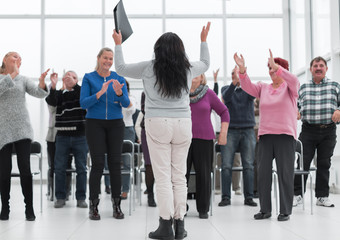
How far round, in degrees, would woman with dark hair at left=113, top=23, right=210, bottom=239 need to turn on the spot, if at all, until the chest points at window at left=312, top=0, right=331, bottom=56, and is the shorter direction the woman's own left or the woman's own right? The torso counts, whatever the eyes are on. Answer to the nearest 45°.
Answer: approximately 45° to the woman's own right

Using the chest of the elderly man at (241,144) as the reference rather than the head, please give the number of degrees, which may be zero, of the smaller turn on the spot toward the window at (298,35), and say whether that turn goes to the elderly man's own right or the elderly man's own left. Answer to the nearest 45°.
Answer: approximately 180°

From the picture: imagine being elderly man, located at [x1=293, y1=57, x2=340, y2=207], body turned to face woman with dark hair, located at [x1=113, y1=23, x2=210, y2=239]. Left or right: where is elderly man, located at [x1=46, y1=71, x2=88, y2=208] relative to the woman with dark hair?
right

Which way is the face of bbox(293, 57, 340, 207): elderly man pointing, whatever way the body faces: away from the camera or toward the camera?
toward the camera

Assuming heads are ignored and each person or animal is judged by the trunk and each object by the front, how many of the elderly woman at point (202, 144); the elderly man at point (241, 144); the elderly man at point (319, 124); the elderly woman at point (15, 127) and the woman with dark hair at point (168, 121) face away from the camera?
1

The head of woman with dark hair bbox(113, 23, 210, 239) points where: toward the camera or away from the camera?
away from the camera

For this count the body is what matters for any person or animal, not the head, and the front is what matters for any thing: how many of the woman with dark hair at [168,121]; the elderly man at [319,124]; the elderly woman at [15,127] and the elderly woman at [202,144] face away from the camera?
1

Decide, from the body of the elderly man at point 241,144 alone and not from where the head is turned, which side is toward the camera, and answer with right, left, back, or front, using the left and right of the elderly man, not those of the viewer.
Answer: front

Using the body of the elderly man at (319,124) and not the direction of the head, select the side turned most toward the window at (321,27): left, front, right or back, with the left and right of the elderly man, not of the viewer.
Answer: back

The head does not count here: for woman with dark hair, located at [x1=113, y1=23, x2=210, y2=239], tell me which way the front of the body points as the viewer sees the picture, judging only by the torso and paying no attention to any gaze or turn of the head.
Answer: away from the camera

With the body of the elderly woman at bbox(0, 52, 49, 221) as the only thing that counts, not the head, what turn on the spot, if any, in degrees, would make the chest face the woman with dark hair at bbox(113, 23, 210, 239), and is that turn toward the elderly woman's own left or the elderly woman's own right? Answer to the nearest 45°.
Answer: approximately 45° to the elderly woman's own left

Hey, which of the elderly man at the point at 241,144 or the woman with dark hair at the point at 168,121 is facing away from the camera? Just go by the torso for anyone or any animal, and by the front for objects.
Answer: the woman with dark hair

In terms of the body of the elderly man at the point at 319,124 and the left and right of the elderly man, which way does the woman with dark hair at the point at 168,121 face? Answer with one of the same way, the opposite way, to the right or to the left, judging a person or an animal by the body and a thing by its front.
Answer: the opposite way

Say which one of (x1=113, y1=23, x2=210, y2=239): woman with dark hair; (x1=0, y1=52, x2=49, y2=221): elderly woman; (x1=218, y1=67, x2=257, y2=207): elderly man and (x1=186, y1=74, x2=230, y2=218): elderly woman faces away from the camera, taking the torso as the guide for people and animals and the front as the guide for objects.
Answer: the woman with dark hair

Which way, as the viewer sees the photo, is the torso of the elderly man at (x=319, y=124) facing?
toward the camera
